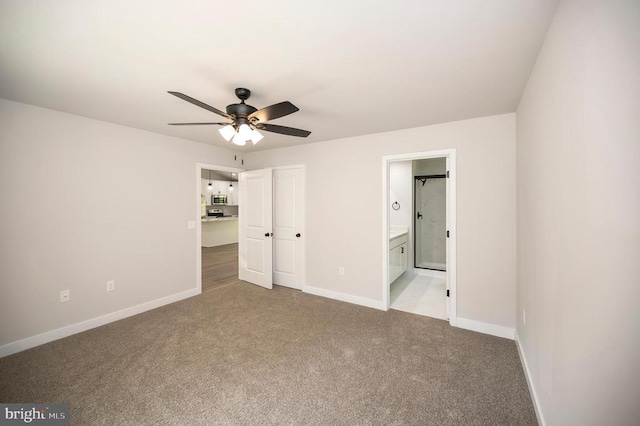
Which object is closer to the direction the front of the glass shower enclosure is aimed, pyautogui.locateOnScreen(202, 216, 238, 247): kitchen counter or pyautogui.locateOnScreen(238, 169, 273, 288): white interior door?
the white interior door

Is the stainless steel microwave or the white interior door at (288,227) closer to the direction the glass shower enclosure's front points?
the white interior door

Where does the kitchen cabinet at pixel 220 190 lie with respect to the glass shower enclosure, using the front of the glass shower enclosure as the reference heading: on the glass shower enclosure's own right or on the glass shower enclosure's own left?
on the glass shower enclosure's own right

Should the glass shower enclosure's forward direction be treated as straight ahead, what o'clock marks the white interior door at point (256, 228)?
The white interior door is roughly at 2 o'clock from the glass shower enclosure.

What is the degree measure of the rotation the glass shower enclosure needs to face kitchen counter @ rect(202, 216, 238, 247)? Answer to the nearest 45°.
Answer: approximately 90° to its right

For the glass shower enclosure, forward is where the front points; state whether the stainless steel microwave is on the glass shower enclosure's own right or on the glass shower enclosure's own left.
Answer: on the glass shower enclosure's own right

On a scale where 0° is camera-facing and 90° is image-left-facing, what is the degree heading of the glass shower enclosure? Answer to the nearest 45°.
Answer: approximately 0°

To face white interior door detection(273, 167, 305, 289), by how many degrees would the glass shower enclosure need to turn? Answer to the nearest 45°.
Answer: approximately 45° to its right
